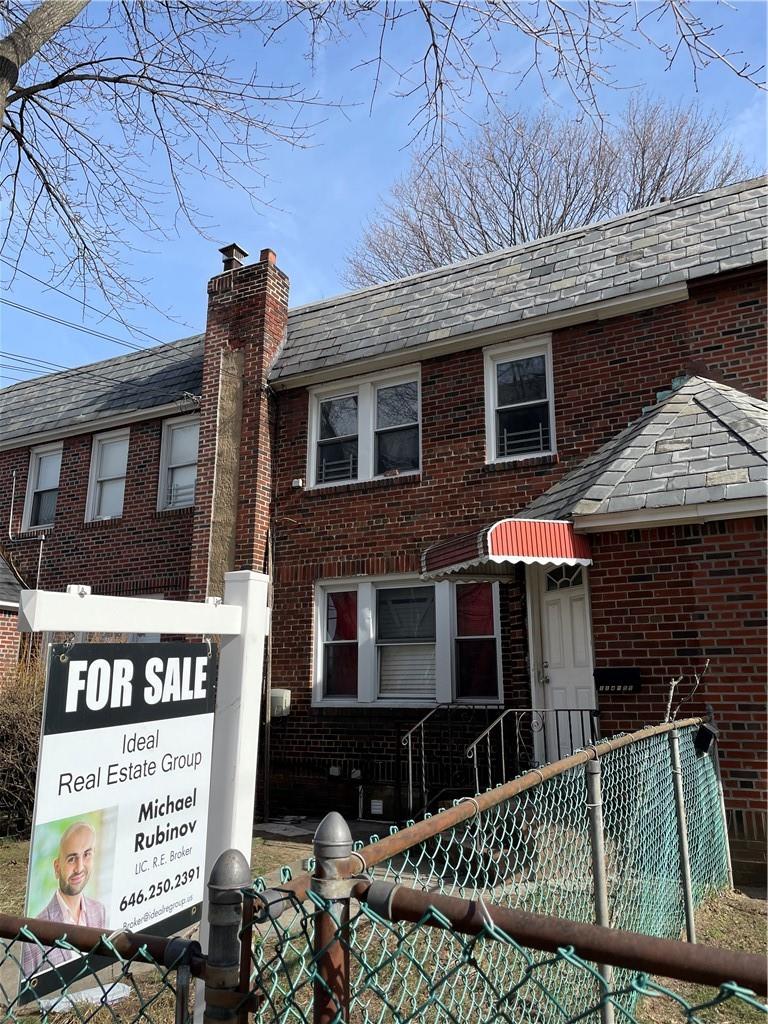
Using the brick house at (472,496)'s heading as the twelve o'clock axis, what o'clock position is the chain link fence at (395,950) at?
The chain link fence is roughly at 11 o'clock from the brick house.

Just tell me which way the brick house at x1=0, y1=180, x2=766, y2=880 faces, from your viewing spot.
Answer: facing the viewer and to the left of the viewer
